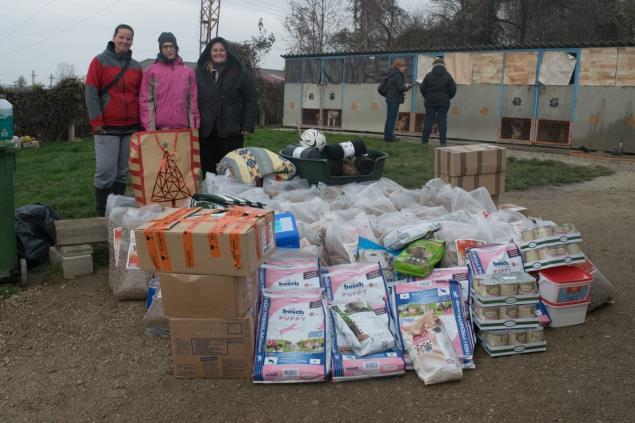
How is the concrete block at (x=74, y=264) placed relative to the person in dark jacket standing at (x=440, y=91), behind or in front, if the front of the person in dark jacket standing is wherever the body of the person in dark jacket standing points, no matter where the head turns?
behind

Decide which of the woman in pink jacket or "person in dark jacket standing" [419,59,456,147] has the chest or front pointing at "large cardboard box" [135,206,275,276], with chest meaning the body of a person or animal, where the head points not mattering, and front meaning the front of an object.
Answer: the woman in pink jacket

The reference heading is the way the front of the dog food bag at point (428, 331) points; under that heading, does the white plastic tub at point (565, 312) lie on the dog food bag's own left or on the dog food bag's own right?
on the dog food bag's own left

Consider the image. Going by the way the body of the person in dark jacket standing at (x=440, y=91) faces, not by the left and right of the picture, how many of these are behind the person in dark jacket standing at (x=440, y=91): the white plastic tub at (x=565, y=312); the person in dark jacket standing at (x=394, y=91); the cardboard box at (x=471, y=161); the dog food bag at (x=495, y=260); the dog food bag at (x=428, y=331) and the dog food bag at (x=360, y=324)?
5

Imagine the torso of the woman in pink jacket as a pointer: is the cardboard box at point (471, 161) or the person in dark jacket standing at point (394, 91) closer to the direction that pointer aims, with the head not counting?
the cardboard box

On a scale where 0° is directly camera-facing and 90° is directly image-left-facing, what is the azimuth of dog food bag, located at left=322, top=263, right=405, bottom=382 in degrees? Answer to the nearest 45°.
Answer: approximately 0°

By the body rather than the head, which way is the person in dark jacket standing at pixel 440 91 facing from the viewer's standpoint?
away from the camera

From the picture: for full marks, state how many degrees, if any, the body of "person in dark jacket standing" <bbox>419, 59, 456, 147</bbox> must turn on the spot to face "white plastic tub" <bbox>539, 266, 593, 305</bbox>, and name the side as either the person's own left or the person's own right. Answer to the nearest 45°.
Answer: approximately 180°

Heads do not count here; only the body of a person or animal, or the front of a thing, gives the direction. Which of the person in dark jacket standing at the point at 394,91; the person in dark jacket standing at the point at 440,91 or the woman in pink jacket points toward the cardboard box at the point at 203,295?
the woman in pink jacket

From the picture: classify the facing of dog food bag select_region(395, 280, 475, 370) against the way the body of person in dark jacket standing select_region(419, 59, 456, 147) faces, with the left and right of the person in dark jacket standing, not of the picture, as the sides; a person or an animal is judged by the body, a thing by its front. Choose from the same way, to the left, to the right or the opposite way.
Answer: the opposite way
